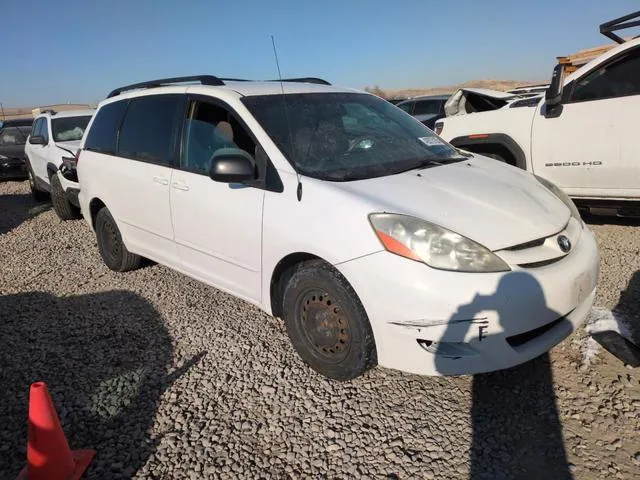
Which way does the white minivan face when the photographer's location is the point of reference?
facing the viewer and to the right of the viewer

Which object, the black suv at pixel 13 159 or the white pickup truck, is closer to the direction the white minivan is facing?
the white pickup truck

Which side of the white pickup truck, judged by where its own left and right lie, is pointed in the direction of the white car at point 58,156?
front

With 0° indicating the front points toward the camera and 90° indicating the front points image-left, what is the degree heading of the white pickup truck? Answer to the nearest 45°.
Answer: approximately 90°

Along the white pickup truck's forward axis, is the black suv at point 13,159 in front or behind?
in front

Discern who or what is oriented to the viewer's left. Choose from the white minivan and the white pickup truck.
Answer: the white pickup truck

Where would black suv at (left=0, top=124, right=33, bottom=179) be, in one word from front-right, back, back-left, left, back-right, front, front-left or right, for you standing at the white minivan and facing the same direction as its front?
back

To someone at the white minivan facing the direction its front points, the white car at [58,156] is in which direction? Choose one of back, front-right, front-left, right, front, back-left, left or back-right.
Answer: back

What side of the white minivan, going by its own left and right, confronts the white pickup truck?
left

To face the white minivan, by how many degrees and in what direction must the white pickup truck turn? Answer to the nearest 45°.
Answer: approximately 45° to its left

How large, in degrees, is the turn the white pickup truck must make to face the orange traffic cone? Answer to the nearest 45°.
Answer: approximately 45° to its left

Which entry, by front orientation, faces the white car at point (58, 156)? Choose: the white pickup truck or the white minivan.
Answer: the white pickup truck

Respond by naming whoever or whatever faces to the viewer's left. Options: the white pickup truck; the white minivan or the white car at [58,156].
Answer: the white pickup truck

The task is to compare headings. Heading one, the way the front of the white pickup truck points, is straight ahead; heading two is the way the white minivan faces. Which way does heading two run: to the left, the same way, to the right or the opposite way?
the opposite way

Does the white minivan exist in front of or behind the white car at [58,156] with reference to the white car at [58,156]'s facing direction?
in front
